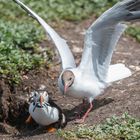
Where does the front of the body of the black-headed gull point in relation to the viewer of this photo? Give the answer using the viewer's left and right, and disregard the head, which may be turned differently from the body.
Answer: facing the viewer and to the left of the viewer

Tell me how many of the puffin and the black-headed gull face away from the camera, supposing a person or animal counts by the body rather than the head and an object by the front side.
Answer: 0
